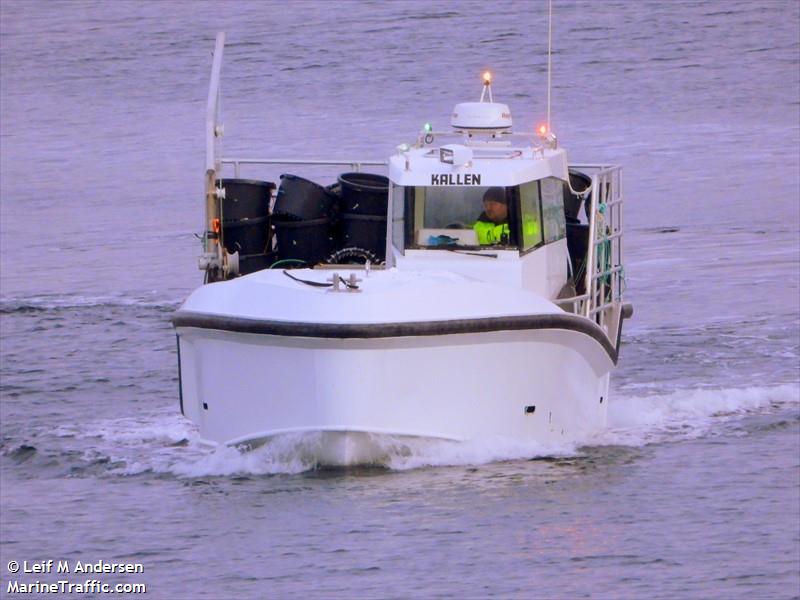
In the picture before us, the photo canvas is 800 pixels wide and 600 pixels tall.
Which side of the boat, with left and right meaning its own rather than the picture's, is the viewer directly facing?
front
